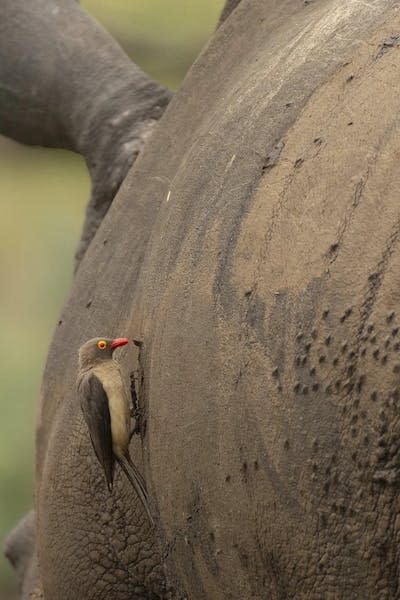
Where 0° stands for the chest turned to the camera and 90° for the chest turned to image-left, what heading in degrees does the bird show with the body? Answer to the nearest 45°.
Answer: approximately 270°
